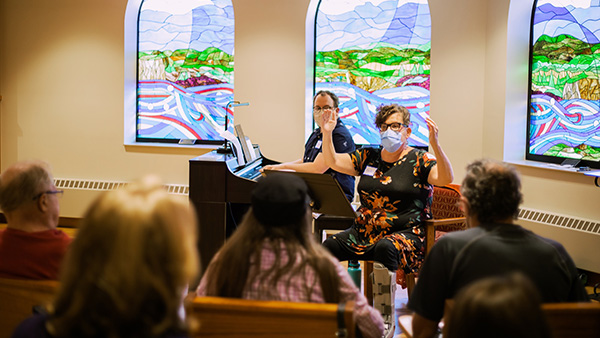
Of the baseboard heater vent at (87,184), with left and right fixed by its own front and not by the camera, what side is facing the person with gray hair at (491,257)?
front

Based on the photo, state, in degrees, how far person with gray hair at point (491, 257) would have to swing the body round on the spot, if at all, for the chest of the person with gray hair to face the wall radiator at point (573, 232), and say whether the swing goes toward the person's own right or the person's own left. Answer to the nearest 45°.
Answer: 0° — they already face it

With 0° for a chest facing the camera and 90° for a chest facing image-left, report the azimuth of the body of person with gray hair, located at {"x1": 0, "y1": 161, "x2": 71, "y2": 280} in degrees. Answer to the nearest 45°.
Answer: approximately 225°

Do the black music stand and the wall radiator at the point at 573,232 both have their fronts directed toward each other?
yes

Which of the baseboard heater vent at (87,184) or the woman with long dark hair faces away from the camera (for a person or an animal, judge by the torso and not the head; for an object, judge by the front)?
the woman with long dark hair

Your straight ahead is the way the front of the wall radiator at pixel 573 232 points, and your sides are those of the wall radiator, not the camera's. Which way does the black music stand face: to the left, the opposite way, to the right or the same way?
the opposite way

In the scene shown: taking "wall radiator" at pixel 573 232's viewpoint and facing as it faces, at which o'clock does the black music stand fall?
The black music stand is roughly at 12 o'clock from the wall radiator.

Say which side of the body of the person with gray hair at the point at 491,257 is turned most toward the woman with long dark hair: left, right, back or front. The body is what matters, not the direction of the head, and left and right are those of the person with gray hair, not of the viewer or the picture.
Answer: left

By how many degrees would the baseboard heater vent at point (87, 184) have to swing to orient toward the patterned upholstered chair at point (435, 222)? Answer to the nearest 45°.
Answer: approximately 45° to its left

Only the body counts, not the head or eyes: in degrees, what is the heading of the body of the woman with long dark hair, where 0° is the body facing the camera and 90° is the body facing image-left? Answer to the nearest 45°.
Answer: approximately 180°

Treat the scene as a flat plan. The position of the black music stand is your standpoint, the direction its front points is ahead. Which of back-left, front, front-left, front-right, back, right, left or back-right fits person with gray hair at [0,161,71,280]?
back

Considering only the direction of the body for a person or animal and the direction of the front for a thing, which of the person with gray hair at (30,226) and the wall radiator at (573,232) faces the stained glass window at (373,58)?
the person with gray hair
